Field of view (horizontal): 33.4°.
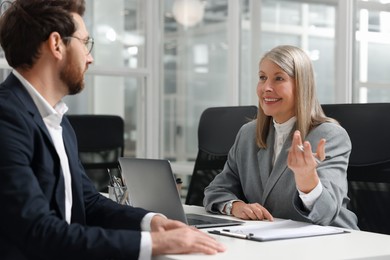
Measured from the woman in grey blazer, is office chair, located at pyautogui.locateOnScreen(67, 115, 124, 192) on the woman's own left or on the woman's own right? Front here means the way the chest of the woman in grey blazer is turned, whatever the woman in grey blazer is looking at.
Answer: on the woman's own right

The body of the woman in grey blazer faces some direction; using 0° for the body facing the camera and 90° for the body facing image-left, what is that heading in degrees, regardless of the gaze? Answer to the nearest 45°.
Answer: approximately 45°

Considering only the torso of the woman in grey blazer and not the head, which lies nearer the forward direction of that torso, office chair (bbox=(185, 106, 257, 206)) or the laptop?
the laptop
